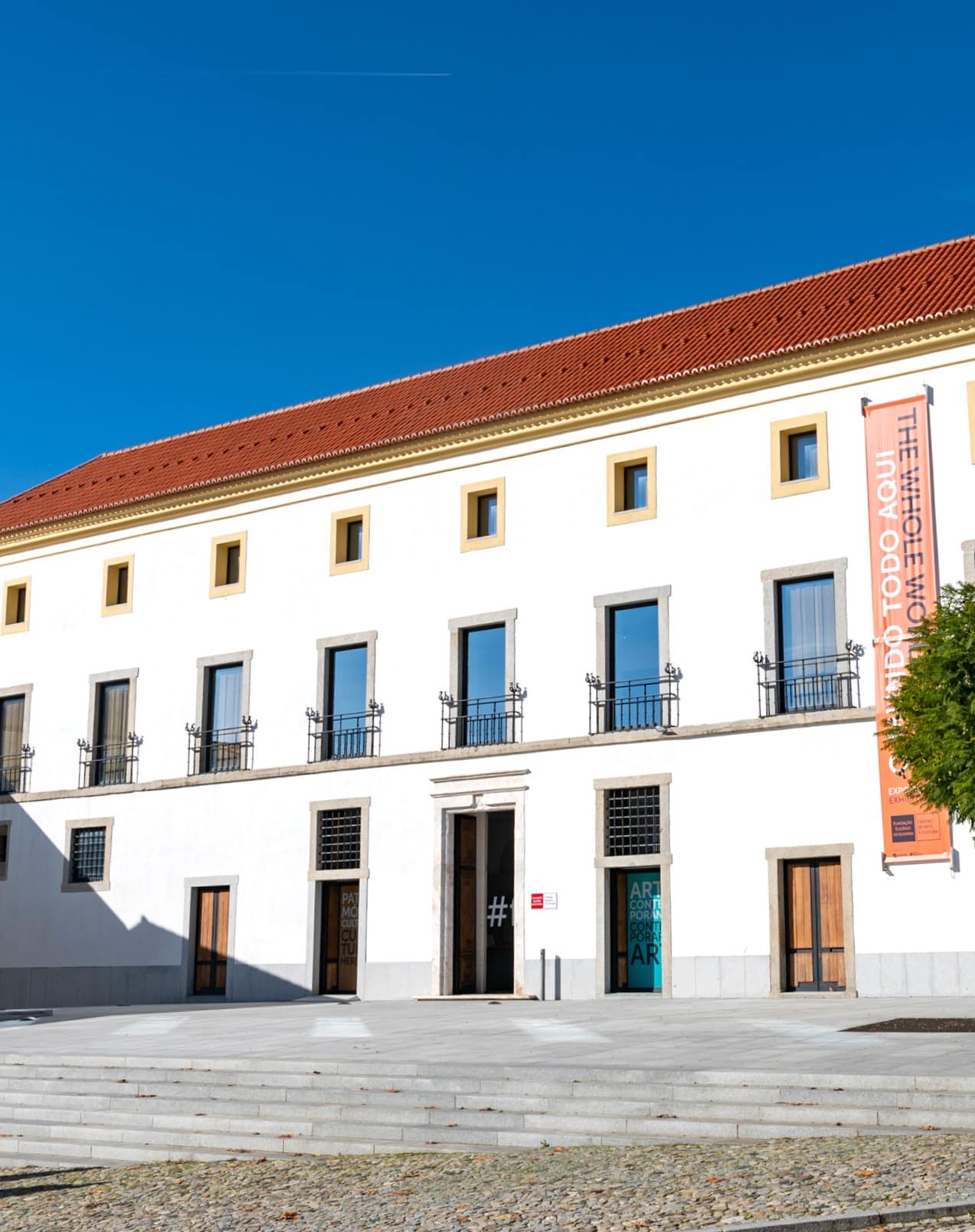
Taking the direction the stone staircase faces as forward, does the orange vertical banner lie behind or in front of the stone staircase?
behind

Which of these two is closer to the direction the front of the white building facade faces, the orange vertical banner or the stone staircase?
the stone staircase

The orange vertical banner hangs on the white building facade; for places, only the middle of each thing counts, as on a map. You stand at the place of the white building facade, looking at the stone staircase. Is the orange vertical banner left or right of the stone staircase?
left

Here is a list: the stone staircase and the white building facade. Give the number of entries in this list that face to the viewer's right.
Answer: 0

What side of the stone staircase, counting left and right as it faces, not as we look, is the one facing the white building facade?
back

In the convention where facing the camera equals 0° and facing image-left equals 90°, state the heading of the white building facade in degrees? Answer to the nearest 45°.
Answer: approximately 45°

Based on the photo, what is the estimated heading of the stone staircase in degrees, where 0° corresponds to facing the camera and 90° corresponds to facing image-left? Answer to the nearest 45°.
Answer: approximately 0°
